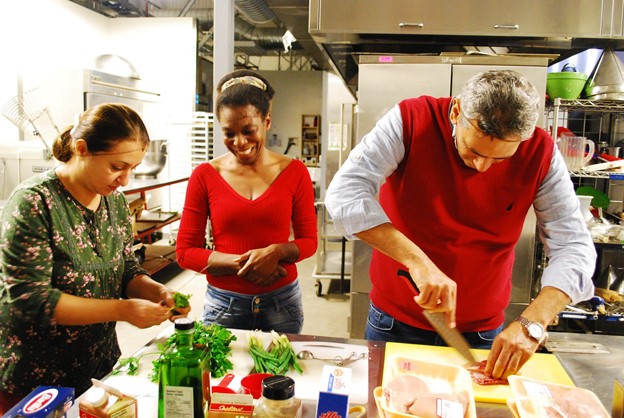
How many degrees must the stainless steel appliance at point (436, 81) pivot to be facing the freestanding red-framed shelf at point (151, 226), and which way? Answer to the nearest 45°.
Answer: approximately 135° to its right

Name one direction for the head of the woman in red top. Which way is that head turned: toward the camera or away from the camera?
toward the camera

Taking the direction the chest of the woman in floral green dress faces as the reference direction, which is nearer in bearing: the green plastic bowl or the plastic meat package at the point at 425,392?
the plastic meat package

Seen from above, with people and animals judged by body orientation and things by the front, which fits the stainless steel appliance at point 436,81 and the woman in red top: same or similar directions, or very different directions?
same or similar directions

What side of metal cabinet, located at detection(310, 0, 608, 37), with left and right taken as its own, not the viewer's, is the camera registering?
front

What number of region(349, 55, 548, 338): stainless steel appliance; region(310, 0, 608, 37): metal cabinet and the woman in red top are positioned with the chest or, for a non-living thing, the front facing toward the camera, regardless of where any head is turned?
3

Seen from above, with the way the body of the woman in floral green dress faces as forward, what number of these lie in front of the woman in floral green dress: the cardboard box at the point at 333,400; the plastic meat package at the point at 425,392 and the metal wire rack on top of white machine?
2

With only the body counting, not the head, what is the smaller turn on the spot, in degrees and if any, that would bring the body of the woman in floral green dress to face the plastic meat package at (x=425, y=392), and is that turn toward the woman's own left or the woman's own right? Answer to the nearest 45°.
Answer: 0° — they already face it

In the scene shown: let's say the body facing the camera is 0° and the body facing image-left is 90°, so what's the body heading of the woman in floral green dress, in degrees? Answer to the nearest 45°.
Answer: approximately 315°

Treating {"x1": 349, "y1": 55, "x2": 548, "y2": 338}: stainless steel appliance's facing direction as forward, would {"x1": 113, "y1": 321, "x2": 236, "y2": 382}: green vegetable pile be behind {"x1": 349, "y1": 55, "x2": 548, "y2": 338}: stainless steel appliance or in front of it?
in front

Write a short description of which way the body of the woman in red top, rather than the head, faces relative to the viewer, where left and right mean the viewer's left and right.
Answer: facing the viewer

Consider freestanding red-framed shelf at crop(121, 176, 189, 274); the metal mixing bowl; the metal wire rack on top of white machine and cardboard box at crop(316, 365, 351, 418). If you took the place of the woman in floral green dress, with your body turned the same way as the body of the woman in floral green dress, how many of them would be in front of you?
1

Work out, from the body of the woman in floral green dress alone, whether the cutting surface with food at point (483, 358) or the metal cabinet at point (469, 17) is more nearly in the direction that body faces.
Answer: the cutting surface with food

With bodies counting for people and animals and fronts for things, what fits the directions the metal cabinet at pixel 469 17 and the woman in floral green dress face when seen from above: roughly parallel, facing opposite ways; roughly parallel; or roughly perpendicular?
roughly perpendicular

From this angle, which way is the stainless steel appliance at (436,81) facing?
toward the camera

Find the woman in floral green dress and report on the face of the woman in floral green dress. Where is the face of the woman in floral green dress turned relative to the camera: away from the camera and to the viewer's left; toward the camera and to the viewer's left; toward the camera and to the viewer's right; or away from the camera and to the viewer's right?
toward the camera and to the viewer's right

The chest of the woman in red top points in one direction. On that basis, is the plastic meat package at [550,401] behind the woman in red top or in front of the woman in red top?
in front

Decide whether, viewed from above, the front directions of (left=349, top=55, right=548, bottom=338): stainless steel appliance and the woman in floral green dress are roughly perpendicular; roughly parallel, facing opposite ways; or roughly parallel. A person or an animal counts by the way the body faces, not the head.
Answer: roughly perpendicular
